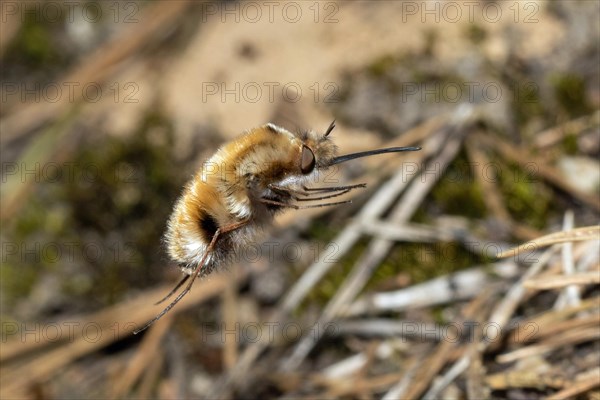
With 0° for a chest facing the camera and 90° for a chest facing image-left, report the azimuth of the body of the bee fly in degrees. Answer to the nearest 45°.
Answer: approximately 270°

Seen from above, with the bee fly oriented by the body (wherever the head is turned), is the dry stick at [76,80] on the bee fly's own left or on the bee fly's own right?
on the bee fly's own left

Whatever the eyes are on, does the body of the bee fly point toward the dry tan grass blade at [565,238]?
yes
